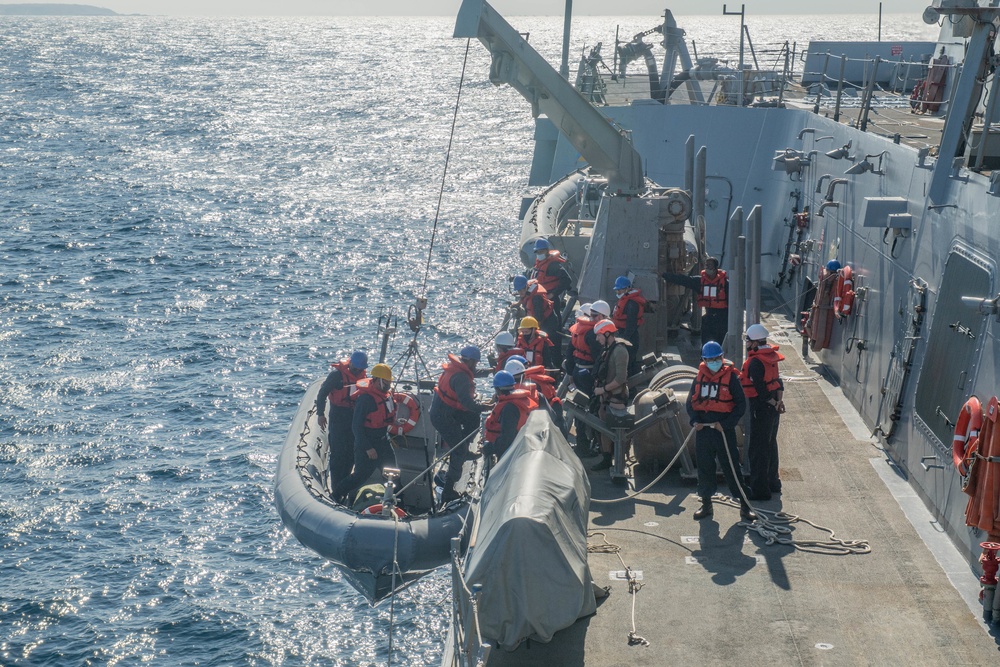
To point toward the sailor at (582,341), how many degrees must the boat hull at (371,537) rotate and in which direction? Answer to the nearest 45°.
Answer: approximately 90° to its left

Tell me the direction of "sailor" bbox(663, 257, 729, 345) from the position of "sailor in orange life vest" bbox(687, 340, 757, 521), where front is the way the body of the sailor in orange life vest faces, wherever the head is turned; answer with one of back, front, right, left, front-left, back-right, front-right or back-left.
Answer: back

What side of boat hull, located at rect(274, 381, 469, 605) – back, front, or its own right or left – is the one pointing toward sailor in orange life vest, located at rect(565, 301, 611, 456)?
left

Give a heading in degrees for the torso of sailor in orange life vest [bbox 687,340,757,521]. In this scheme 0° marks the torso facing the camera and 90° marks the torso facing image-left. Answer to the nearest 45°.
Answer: approximately 0°

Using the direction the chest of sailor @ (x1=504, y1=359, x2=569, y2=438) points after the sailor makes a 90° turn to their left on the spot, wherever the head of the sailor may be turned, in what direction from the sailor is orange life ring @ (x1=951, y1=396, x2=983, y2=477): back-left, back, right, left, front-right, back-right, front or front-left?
front-left

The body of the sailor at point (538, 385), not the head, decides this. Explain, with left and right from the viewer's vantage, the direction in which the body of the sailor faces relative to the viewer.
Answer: facing to the left of the viewer

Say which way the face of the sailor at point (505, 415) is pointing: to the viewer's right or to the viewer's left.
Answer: to the viewer's left

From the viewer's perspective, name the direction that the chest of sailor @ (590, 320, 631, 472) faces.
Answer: to the viewer's left

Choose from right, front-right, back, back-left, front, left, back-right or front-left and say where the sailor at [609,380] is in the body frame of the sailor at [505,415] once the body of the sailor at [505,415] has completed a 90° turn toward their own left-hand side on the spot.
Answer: back-left

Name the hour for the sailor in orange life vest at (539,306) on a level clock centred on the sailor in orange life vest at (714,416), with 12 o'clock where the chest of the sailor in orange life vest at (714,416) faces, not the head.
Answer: the sailor in orange life vest at (539,306) is roughly at 5 o'clock from the sailor in orange life vest at (714,416).

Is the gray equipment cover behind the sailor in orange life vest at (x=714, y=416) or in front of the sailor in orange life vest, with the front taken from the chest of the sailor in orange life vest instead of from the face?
in front

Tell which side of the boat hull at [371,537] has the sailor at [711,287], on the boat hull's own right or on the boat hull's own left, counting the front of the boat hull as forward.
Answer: on the boat hull's own left

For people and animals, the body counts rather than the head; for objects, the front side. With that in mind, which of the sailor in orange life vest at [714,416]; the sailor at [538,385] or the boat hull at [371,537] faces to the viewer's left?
the sailor
